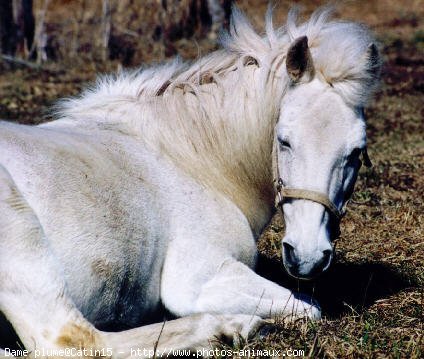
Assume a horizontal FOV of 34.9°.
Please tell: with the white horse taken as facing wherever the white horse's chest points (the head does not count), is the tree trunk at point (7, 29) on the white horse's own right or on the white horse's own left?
on the white horse's own left

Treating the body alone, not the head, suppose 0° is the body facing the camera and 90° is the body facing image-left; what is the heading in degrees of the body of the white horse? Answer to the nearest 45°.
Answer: approximately 270°
